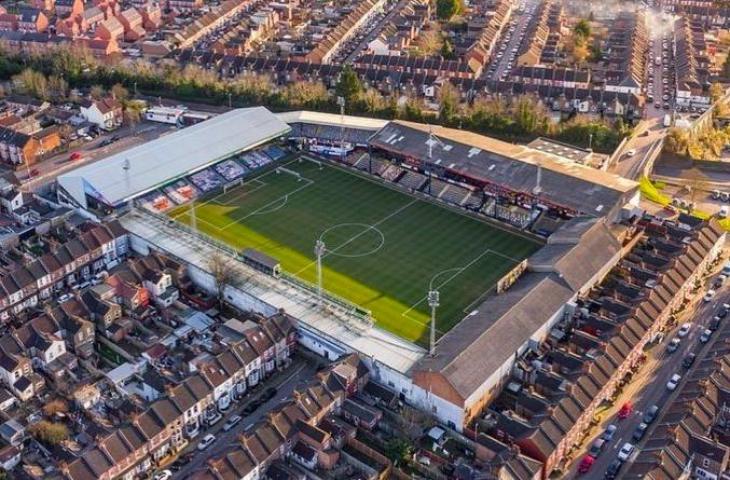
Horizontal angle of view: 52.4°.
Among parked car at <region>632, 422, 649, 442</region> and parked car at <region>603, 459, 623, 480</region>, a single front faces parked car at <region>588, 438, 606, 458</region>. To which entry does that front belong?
parked car at <region>632, 422, 649, 442</region>

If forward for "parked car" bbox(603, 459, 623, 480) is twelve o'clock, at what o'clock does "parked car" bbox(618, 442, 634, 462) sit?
"parked car" bbox(618, 442, 634, 462) is roughly at 5 o'clock from "parked car" bbox(603, 459, 623, 480).

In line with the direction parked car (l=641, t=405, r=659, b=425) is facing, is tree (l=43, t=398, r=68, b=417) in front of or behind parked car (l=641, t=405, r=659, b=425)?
in front

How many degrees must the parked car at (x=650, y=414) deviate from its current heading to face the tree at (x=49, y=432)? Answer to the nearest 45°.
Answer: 0° — it already faces it

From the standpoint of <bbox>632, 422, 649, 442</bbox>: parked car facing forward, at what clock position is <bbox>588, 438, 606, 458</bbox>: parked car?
<bbox>588, 438, 606, 458</bbox>: parked car is roughly at 12 o'clock from <bbox>632, 422, 649, 442</bbox>: parked car.

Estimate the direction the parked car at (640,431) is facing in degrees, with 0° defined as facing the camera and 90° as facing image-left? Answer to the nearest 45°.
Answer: approximately 45°

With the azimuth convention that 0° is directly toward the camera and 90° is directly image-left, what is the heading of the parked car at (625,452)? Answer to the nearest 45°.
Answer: approximately 45°

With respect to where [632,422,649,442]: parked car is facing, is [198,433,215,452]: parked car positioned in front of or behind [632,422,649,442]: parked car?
in front
